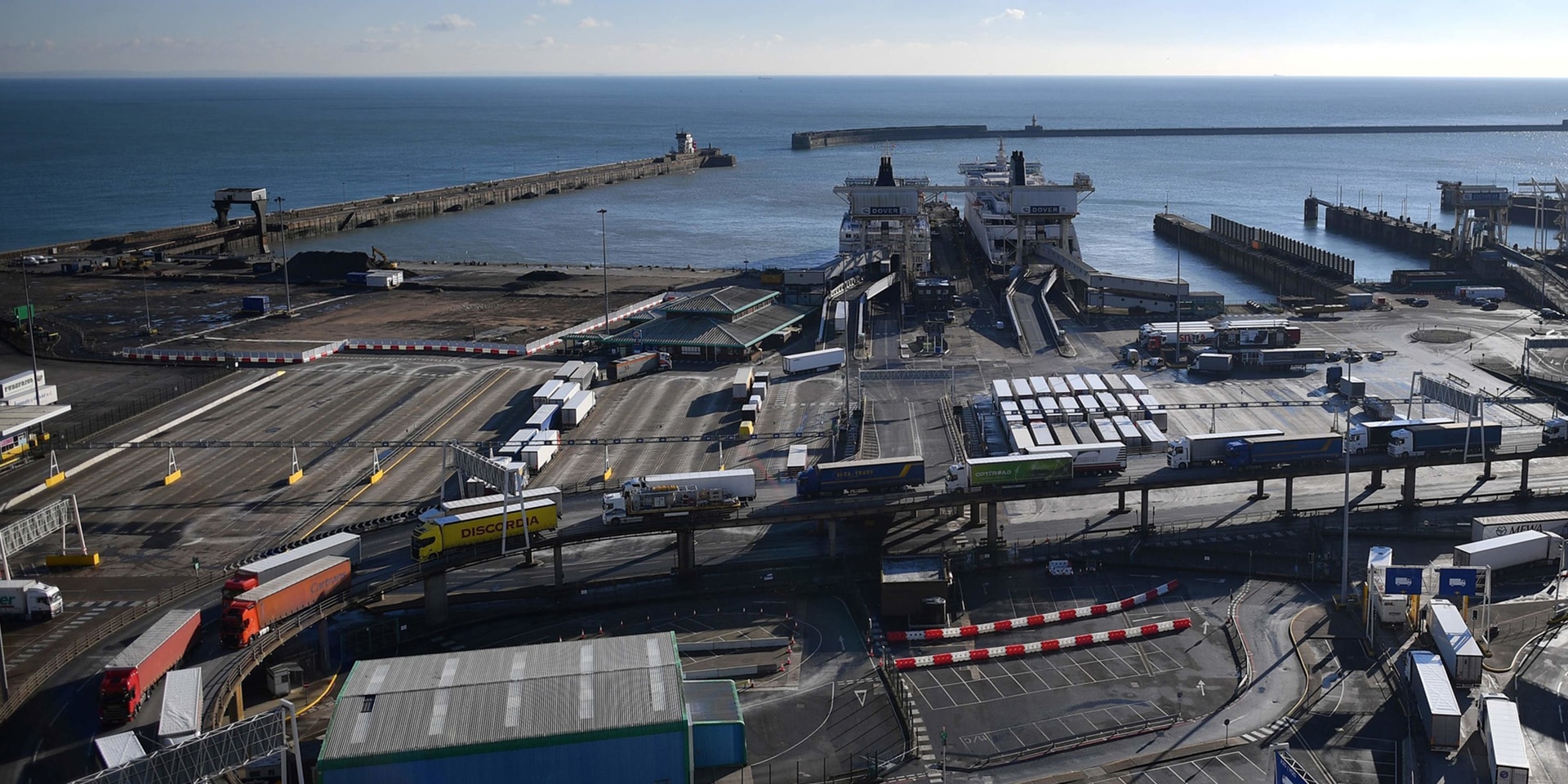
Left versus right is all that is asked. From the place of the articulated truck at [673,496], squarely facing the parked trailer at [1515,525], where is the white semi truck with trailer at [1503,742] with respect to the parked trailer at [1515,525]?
right

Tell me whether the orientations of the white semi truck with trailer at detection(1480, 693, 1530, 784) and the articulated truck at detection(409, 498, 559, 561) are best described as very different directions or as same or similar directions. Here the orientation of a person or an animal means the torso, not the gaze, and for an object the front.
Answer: very different directions

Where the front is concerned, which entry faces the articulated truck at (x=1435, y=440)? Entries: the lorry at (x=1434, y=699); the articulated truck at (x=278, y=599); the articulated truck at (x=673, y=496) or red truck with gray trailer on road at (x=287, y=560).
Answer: the lorry

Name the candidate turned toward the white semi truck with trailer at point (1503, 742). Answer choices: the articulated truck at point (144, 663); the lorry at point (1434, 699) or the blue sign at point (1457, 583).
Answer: the blue sign

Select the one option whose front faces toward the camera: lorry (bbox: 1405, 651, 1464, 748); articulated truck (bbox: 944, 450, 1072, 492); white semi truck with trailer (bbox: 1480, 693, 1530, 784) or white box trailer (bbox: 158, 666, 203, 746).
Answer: the white box trailer

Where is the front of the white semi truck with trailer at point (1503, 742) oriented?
away from the camera

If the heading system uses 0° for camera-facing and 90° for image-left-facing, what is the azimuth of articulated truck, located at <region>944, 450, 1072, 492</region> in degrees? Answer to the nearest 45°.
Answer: approximately 90°

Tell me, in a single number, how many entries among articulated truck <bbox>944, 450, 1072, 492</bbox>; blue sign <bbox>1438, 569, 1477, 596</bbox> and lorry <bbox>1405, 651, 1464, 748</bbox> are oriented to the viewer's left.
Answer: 1

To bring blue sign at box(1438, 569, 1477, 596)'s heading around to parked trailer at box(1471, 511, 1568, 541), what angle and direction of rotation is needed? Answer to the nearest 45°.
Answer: approximately 180°

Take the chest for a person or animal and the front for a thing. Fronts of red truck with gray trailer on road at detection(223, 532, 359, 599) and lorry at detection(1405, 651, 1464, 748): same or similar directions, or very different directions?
very different directions

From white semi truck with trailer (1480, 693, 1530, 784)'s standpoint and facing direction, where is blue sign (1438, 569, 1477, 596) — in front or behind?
in front

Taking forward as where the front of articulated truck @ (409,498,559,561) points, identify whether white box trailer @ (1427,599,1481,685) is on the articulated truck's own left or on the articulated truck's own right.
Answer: on the articulated truck's own left

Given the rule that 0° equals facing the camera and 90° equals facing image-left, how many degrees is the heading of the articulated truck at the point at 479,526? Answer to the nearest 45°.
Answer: approximately 45°

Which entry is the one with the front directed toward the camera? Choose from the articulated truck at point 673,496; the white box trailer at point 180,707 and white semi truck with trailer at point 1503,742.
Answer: the white box trailer

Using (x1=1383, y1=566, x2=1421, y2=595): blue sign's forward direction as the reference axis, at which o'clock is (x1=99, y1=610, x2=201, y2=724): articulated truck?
The articulated truck is roughly at 2 o'clock from the blue sign.

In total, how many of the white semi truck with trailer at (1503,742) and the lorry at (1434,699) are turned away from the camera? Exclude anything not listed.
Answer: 2

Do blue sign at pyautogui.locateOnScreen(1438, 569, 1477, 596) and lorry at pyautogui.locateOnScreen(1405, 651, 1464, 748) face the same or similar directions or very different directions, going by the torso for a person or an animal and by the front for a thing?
very different directions
